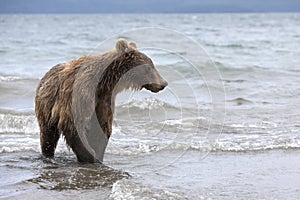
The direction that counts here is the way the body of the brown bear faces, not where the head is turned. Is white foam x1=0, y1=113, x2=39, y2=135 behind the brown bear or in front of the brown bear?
behind

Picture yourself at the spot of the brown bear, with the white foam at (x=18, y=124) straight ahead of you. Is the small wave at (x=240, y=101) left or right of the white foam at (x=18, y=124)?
right

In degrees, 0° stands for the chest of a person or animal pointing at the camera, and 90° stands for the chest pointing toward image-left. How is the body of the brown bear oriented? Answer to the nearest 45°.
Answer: approximately 315°

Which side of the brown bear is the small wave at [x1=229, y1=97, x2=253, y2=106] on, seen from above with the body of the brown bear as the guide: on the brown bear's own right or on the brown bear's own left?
on the brown bear's own left
